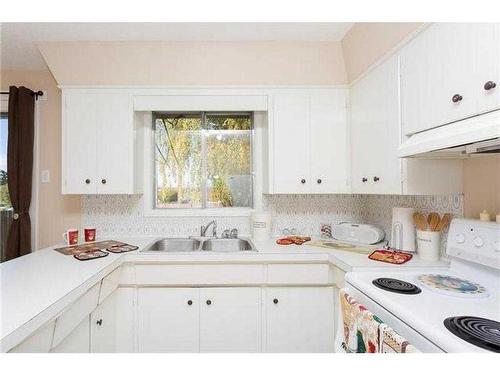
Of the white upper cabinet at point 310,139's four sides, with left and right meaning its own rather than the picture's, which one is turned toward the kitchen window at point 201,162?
right

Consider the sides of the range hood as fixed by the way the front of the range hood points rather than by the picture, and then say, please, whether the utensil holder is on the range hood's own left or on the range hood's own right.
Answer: on the range hood's own right

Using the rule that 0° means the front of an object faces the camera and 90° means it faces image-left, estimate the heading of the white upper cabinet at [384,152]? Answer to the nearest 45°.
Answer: approximately 45°

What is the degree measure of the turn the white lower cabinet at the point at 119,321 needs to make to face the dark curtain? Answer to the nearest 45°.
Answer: approximately 180°

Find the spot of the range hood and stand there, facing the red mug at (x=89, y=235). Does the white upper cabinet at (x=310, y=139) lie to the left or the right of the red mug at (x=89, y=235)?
right

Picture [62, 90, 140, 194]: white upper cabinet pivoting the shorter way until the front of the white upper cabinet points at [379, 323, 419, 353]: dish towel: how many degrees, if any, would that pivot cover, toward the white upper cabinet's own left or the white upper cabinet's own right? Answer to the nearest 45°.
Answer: approximately 45° to the white upper cabinet's own left

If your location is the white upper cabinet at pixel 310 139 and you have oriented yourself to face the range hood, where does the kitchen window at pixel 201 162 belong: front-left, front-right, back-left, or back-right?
back-right

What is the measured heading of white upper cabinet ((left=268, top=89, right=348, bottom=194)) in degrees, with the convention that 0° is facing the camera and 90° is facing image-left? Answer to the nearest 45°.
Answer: approximately 0°

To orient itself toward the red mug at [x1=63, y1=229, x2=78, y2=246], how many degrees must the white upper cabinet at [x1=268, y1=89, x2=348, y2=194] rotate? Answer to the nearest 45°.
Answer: approximately 90° to its right
